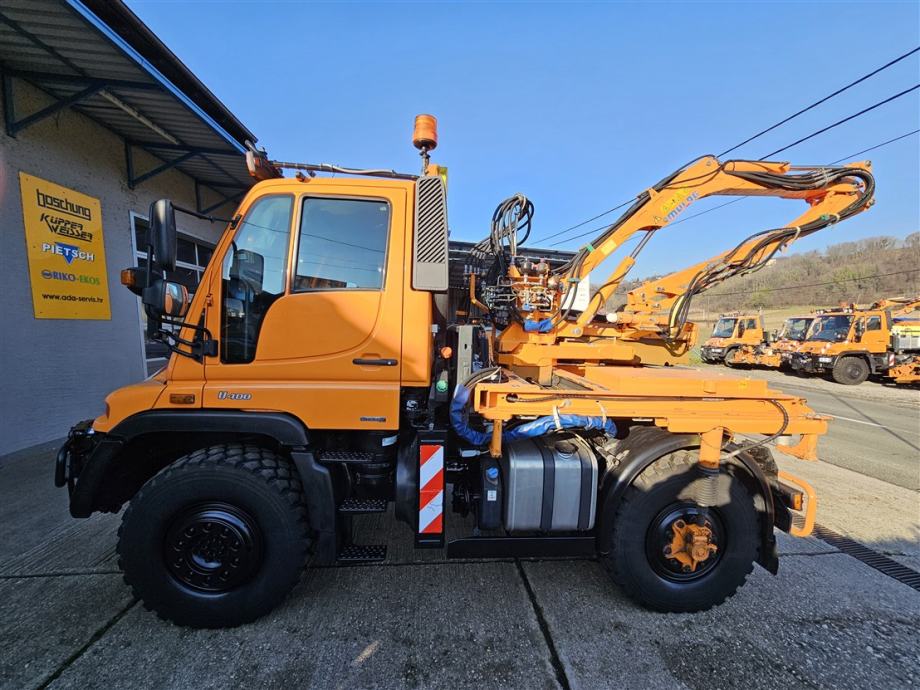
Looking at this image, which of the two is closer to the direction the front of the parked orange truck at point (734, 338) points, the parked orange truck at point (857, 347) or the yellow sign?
the yellow sign

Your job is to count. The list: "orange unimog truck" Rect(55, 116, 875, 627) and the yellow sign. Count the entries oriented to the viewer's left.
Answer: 1

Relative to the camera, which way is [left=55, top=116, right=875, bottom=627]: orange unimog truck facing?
to the viewer's left

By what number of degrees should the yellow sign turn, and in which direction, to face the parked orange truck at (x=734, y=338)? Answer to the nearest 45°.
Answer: approximately 45° to its left

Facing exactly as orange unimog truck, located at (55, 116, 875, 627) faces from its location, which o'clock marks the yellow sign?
The yellow sign is roughly at 1 o'clock from the orange unimog truck.

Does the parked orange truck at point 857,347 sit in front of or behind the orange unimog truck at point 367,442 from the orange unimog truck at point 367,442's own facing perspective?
behind

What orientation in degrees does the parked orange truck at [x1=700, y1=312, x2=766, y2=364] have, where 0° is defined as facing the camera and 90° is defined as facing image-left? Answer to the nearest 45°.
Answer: approximately 45°

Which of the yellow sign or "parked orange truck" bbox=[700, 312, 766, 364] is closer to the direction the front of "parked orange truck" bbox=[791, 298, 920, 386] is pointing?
the yellow sign

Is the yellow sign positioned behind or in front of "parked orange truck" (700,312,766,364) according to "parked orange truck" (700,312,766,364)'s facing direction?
in front

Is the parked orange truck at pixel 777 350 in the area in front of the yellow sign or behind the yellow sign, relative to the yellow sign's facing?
in front

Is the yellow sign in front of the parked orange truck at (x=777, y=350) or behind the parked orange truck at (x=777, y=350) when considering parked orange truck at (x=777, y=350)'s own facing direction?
in front

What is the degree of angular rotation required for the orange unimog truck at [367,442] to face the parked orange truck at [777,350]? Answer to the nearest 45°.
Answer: approximately 135° to its right
